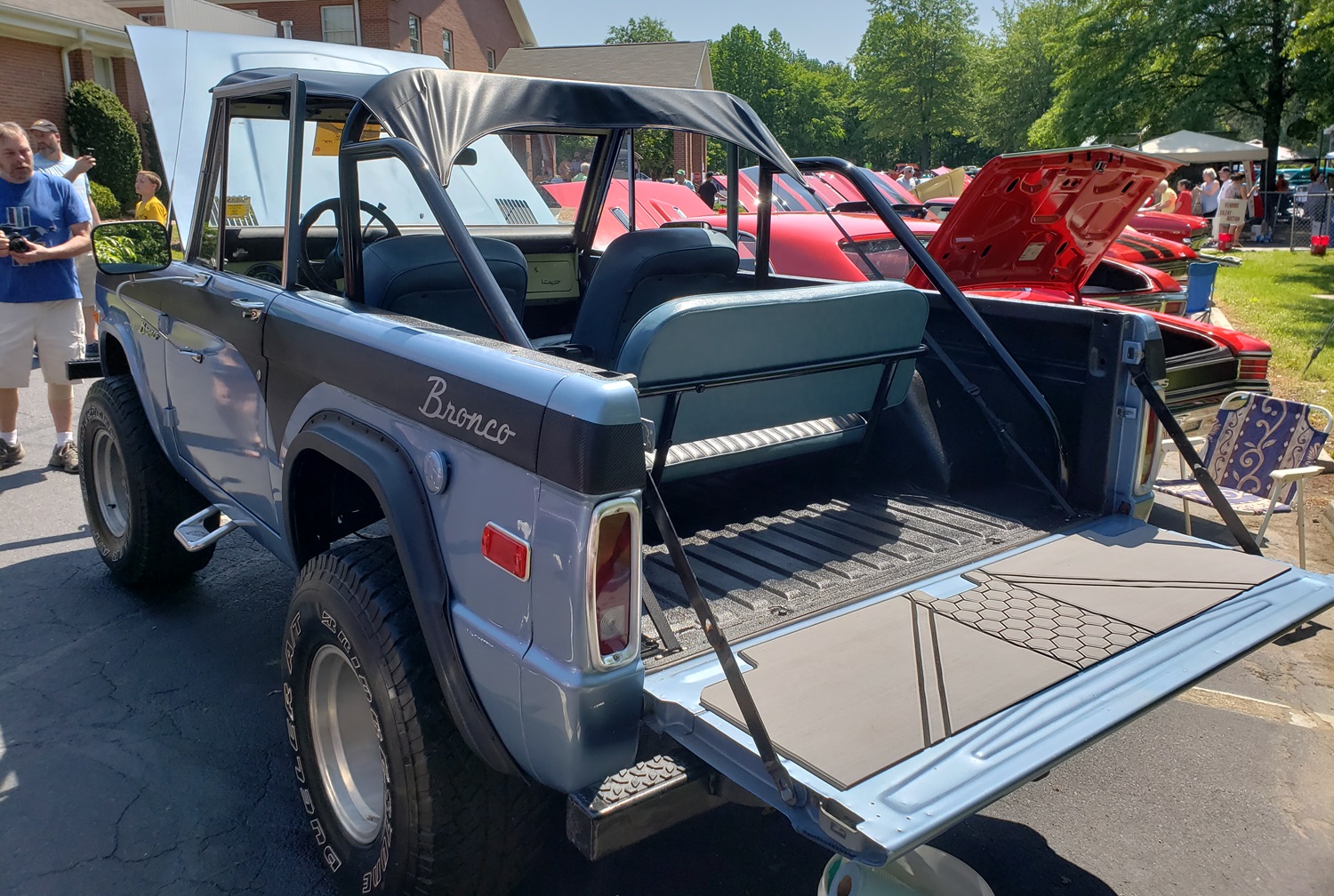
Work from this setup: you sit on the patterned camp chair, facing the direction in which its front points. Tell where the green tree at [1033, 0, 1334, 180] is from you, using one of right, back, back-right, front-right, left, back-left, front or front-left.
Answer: back-right

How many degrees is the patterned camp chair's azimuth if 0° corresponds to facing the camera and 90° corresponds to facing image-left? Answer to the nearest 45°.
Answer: approximately 45°

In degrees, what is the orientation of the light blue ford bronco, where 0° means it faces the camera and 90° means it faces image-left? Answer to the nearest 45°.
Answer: approximately 135°

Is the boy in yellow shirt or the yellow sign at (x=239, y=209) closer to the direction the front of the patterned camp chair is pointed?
the yellow sign

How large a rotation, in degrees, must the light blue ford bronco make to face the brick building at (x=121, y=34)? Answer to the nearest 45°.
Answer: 0° — it already faces it

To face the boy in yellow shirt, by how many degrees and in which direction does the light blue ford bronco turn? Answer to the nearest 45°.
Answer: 0° — it already faces them
